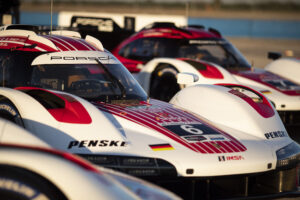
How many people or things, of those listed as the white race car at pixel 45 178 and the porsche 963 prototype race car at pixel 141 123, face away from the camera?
0

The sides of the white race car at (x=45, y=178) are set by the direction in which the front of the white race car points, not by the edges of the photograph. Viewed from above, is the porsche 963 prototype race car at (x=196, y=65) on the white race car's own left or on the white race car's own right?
on the white race car's own left

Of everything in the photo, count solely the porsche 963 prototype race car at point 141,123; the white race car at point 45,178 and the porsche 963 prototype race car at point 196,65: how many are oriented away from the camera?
0

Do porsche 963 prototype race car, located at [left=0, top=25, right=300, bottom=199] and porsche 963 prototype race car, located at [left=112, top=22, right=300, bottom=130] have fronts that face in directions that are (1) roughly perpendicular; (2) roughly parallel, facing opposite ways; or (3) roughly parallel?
roughly parallel

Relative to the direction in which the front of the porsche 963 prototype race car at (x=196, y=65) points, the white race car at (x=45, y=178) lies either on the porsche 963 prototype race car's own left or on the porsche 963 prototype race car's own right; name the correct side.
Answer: on the porsche 963 prototype race car's own right

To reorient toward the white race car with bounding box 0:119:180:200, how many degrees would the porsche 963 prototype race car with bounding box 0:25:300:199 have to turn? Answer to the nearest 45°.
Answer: approximately 45° to its right

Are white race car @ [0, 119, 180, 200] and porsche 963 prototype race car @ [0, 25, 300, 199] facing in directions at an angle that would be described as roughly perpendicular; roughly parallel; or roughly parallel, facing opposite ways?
roughly parallel

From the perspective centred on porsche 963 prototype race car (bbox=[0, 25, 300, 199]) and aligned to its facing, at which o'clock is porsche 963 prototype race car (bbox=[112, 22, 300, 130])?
porsche 963 prototype race car (bbox=[112, 22, 300, 130]) is roughly at 8 o'clock from porsche 963 prototype race car (bbox=[0, 25, 300, 199]).

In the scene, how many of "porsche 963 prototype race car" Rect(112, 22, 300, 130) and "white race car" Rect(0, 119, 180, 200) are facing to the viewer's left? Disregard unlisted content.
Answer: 0

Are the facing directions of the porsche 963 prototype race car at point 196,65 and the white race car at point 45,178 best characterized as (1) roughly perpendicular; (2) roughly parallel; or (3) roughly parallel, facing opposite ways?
roughly parallel
